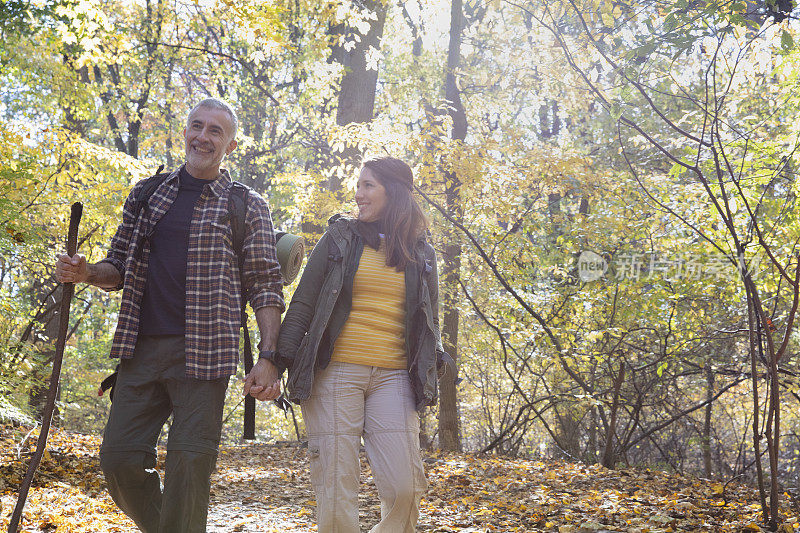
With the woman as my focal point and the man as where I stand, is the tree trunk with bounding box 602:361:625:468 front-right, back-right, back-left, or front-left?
front-left

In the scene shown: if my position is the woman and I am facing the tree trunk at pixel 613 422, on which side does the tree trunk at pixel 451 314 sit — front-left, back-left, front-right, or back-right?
front-left

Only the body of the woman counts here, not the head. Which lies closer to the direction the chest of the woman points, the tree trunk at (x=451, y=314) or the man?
the man

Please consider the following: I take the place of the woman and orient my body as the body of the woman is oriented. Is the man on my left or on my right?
on my right

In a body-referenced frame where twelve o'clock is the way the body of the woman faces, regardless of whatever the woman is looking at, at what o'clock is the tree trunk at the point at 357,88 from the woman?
The tree trunk is roughly at 6 o'clock from the woman.

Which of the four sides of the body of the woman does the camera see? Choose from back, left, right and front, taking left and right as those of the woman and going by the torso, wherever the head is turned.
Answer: front

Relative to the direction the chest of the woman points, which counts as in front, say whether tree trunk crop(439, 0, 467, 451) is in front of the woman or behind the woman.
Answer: behind

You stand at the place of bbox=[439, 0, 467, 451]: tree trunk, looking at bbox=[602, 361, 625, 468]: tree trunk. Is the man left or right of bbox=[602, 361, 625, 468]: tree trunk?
right

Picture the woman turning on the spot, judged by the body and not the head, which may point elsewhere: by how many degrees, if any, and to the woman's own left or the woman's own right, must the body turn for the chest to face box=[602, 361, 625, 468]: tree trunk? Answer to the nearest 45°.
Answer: approximately 135° to the woman's own left
